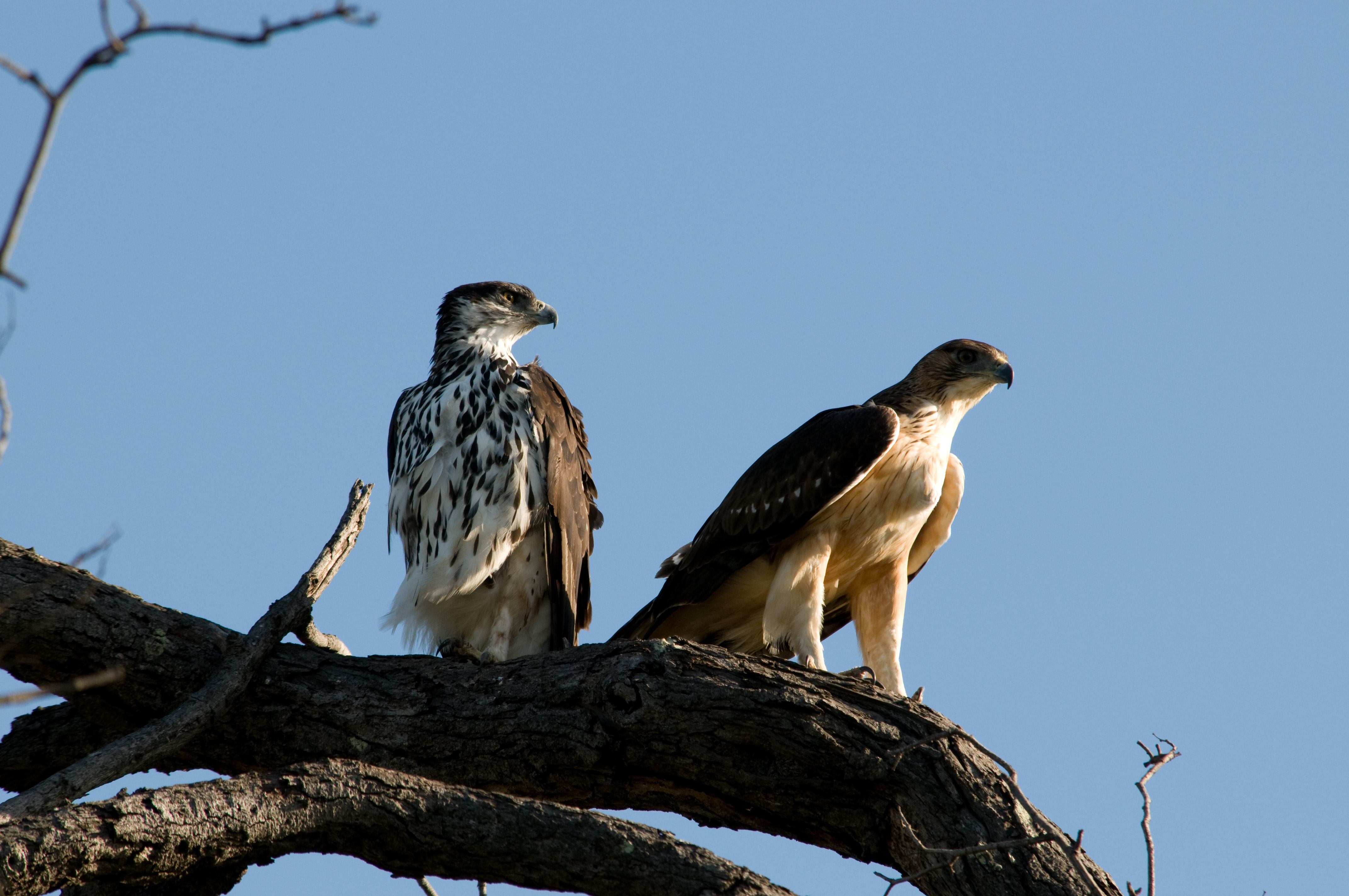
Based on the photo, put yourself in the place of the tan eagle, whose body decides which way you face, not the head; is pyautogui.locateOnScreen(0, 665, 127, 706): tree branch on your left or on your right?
on your right

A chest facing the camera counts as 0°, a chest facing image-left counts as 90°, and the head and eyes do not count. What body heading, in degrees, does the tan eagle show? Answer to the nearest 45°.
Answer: approximately 315°

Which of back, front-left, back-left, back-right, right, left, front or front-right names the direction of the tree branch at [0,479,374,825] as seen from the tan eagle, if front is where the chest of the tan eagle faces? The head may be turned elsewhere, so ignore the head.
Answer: right

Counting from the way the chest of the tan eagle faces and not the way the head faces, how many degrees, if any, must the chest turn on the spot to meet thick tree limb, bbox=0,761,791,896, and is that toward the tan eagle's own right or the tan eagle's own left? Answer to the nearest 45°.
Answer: approximately 90° to the tan eagle's own right

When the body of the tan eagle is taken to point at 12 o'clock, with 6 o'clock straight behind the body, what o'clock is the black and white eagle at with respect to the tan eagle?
The black and white eagle is roughly at 4 o'clock from the tan eagle.

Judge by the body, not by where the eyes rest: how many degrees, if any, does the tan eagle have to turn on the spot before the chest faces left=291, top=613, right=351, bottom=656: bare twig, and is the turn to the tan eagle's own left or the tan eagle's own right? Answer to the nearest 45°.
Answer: approximately 90° to the tan eagle's own right
